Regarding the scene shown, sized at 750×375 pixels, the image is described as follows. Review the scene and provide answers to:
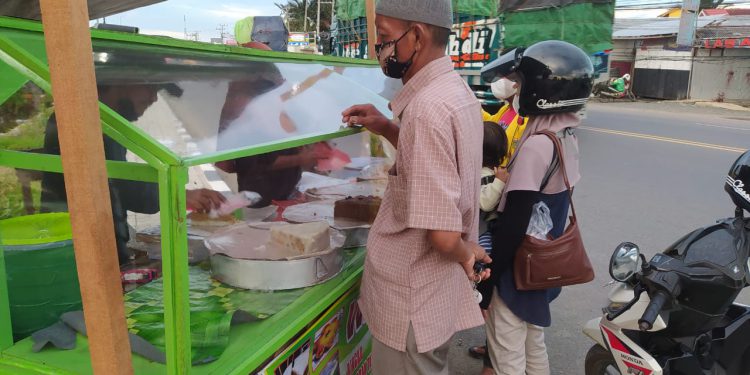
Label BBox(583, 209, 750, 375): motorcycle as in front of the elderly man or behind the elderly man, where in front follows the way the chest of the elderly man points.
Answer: behind

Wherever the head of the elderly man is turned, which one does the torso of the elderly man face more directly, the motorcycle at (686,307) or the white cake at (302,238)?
the white cake

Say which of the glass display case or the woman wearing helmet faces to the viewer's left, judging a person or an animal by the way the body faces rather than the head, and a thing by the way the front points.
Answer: the woman wearing helmet

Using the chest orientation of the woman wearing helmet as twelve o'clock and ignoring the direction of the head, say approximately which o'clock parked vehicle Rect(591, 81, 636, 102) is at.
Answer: The parked vehicle is roughly at 3 o'clock from the woman wearing helmet.

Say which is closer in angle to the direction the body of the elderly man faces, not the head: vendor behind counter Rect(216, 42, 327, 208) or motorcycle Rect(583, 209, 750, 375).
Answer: the vendor behind counter

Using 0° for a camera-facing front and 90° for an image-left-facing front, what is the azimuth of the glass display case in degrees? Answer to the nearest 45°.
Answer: approximately 315°

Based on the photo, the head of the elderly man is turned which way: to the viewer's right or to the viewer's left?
to the viewer's left

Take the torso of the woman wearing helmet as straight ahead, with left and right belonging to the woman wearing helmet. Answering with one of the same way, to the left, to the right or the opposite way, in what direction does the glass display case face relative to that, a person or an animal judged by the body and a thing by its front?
the opposite way

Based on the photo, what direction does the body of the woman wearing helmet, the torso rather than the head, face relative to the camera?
to the viewer's left

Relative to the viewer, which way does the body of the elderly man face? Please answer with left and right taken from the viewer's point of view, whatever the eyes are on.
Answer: facing to the left of the viewer

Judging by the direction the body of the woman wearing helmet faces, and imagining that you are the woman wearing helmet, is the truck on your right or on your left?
on your right

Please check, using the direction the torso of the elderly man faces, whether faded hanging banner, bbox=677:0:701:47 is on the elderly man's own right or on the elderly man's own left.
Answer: on the elderly man's own right

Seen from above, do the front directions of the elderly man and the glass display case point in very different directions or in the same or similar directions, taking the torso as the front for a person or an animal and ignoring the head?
very different directions
